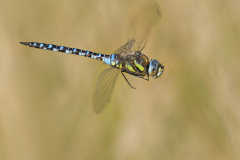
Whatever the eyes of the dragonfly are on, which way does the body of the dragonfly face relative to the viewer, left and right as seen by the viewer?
facing to the right of the viewer
